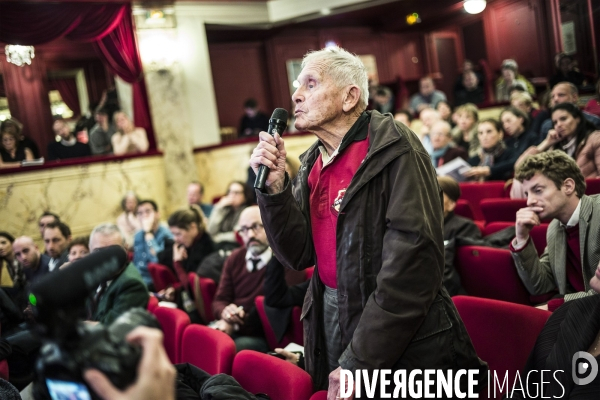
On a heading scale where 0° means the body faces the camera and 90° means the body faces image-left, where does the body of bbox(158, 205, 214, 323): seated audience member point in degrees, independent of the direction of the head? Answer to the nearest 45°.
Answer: approximately 45°

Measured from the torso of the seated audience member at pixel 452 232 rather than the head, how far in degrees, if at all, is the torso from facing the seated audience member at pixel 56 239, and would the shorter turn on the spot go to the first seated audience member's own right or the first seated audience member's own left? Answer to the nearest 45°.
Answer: approximately 45° to the first seated audience member's own right

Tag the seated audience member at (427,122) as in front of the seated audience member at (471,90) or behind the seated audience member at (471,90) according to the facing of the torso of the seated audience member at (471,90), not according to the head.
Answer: in front

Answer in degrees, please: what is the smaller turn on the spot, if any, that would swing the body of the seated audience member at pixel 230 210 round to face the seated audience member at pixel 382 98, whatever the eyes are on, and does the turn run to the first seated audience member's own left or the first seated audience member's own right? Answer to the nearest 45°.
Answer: approximately 180°

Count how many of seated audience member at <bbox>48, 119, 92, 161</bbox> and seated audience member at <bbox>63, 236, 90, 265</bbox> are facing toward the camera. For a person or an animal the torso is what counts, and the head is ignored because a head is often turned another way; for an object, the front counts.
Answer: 2

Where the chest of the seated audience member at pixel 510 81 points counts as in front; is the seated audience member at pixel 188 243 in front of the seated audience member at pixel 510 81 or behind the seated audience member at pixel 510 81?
in front

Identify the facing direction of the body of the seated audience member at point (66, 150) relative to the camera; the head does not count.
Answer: toward the camera

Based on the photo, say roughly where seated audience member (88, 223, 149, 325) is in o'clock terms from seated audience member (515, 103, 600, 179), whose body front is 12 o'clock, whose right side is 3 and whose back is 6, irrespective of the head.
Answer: seated audience member (88, 223, 149, 325) is roughly at 12 o'clock from seated audience member (515, 103, 600, 179).

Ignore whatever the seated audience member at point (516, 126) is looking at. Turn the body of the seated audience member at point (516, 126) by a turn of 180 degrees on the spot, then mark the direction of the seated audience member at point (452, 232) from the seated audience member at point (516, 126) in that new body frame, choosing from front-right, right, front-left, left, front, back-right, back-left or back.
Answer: back-right

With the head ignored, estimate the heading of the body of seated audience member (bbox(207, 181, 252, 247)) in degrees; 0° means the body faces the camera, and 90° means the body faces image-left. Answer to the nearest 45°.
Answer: approximately 45°

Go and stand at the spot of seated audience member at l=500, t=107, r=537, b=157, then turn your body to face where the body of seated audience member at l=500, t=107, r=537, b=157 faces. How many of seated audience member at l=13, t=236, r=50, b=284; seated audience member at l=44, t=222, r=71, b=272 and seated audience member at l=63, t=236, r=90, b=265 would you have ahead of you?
3

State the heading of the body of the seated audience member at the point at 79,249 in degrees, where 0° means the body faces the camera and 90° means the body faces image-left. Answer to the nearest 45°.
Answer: approximately 0°

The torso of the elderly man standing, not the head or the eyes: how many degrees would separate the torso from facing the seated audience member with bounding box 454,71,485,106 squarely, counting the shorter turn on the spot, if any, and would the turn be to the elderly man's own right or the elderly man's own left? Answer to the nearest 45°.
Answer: approximately 135° to the elderly man's own right

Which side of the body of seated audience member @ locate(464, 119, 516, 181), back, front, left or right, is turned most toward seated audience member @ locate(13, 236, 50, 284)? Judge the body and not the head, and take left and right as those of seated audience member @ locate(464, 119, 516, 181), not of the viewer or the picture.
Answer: front

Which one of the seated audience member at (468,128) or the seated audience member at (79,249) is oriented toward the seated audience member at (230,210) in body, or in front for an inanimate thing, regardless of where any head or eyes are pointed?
the seated audience member at (468,128)
